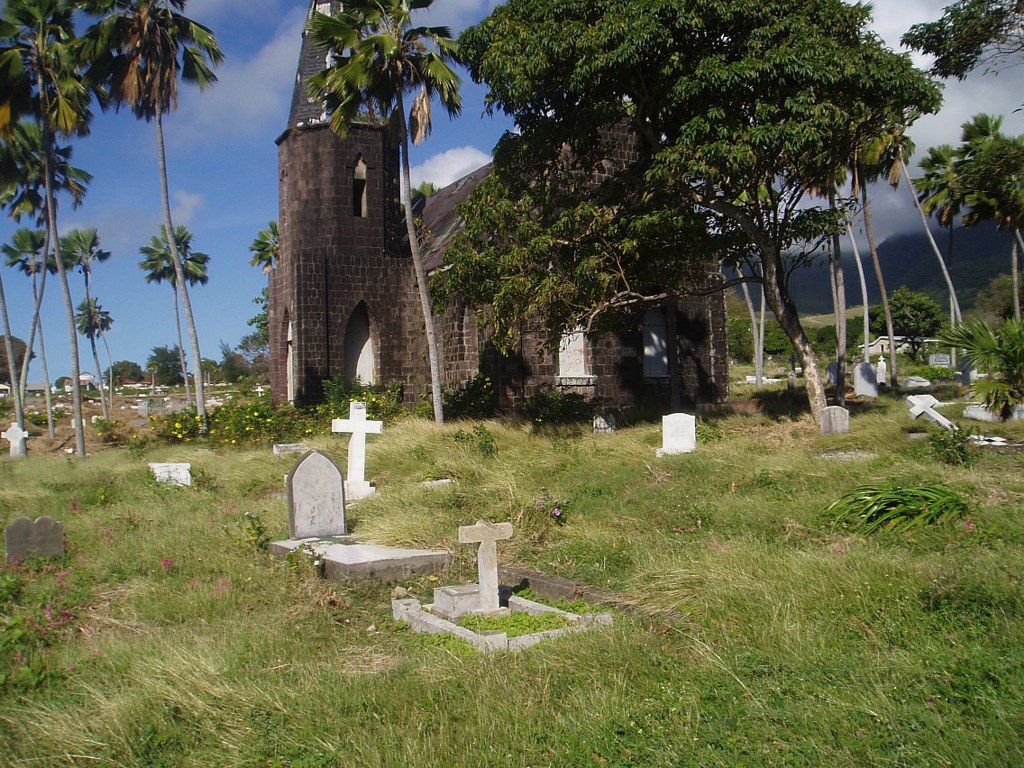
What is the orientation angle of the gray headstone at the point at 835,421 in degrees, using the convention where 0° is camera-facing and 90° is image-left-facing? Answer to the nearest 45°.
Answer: approximately 0°

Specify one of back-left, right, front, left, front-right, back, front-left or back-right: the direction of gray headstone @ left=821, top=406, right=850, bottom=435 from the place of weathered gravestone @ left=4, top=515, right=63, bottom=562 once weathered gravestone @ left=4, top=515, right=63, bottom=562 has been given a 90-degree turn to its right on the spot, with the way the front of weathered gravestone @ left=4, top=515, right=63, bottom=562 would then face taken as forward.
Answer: back

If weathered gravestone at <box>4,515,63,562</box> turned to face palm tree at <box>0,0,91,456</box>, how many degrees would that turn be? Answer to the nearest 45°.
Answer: approximately 180°

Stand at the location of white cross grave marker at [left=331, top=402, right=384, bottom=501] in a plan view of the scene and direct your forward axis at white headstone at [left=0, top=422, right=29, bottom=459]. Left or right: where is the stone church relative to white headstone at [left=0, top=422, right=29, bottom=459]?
right

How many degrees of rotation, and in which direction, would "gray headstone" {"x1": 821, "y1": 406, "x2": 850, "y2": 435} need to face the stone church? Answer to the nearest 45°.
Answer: approximately 135° to its right

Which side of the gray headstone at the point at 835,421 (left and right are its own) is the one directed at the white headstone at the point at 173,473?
right

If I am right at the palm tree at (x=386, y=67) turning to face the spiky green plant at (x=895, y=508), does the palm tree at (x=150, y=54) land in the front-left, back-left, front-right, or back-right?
back-right

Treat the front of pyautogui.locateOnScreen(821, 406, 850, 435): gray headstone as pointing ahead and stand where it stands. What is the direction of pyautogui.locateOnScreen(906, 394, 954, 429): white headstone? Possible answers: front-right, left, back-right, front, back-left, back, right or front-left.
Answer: left

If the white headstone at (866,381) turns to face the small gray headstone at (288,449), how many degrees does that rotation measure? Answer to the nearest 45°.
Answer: approximately 45° to its right

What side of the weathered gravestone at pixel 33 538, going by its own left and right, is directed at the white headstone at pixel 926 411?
left

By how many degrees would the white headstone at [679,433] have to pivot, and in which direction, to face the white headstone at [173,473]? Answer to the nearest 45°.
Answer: approximately 90° to its right

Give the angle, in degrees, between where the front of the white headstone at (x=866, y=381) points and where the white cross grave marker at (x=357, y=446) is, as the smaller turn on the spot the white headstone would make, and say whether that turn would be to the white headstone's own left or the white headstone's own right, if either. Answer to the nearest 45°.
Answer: approximately 45° to the white headstone's own right

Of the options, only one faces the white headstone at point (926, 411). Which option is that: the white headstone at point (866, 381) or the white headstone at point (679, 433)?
the white headstone at point (866, 381)
